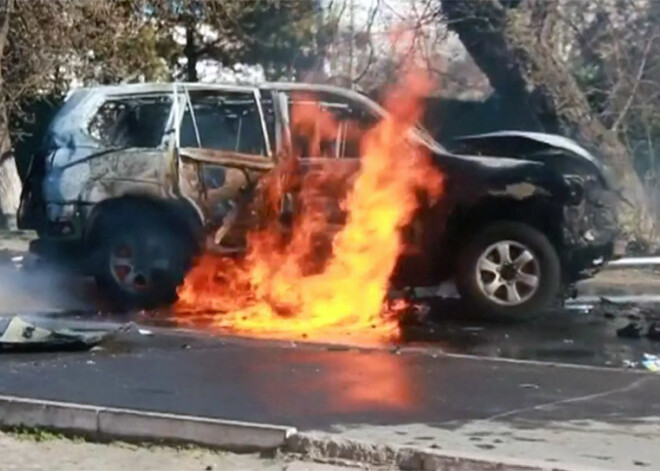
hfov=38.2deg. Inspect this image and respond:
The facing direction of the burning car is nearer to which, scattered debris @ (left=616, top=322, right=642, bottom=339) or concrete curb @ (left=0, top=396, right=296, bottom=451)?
the scattered debris

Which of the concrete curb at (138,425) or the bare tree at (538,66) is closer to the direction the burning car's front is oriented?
the bare tree

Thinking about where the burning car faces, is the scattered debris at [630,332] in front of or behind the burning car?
in front

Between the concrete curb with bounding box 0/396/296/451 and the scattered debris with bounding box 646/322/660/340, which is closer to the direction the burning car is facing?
the scattered debris

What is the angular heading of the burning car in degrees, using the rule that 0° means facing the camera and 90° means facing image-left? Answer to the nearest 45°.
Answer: approximately 270°

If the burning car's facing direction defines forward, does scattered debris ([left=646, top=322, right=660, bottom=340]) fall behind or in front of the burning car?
in front

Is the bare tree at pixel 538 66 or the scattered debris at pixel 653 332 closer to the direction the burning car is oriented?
the scattered debris

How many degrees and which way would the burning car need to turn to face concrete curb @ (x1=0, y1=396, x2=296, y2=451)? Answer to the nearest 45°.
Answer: approximately 90° to its right

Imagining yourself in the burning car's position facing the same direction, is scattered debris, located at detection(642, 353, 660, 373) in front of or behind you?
in front
